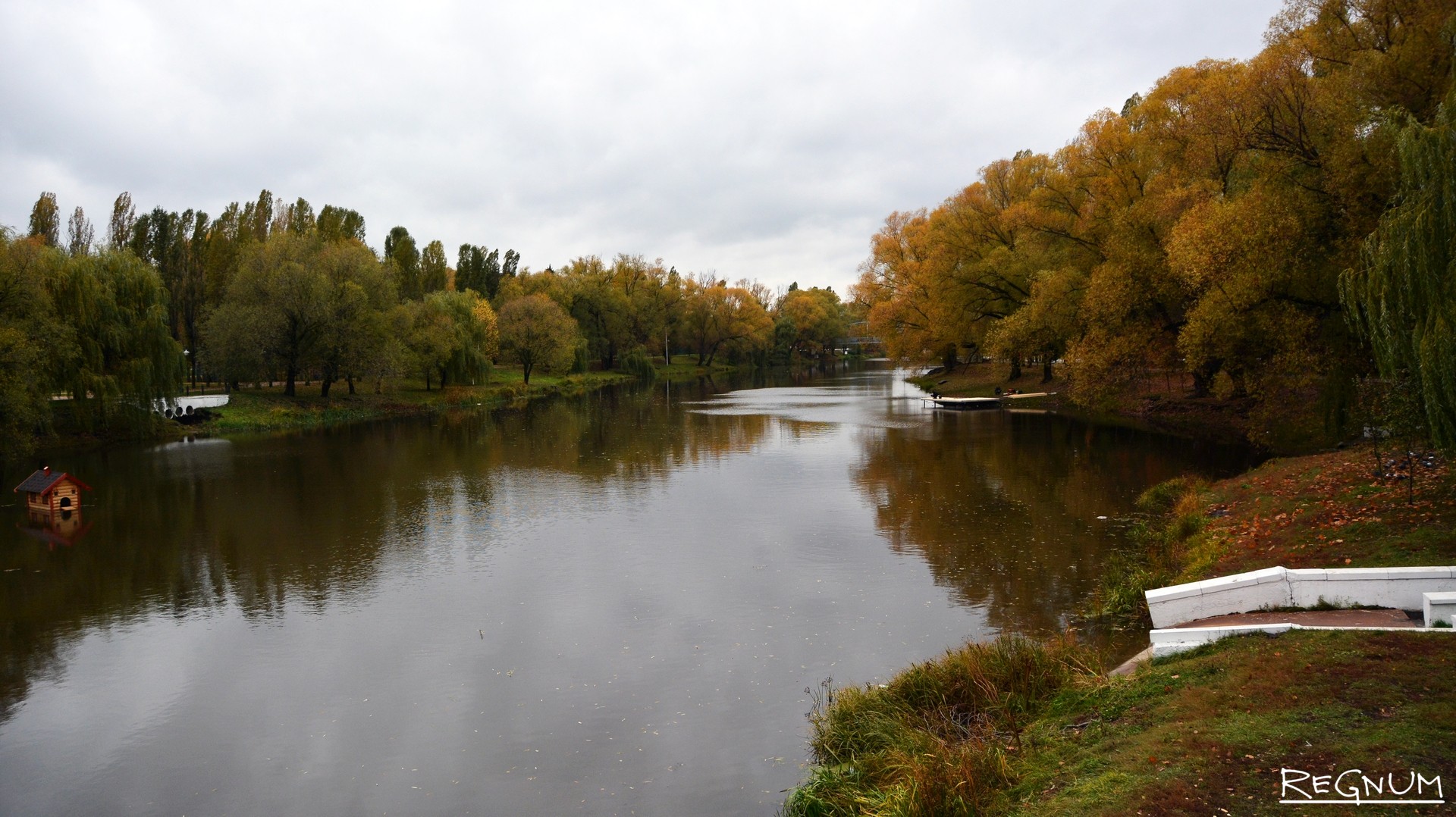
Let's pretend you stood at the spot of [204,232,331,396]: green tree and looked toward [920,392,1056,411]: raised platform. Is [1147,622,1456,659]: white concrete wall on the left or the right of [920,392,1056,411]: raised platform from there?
right

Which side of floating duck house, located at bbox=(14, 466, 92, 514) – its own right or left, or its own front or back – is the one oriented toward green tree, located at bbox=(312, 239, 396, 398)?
left

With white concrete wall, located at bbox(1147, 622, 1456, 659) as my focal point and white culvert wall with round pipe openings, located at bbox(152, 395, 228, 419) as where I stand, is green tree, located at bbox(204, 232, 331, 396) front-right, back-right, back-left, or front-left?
back-left

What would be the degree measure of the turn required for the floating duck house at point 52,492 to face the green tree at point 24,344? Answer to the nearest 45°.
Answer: approximately 135° to its left

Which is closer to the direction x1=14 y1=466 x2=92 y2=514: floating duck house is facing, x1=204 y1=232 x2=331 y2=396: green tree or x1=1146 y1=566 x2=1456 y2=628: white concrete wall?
the white concrete wall

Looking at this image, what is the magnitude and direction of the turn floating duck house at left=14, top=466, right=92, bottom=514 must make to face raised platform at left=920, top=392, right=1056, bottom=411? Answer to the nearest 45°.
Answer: approximately 45° to its left

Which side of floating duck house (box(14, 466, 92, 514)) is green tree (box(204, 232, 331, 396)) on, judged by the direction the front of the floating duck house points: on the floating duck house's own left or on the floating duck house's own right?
on the floating duck house's own left

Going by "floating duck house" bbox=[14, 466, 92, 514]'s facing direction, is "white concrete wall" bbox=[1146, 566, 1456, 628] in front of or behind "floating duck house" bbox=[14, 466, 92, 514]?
in front

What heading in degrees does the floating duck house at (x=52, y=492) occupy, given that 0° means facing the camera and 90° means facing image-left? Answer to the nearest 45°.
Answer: approximately 315°

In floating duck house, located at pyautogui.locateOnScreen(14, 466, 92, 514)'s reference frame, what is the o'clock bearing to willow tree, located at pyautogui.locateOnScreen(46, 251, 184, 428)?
The willow tree is roughly at 8 o'clock from the floating duck house.

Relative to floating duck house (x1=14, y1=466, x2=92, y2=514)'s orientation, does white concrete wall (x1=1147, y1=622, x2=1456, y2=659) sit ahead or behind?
ahead

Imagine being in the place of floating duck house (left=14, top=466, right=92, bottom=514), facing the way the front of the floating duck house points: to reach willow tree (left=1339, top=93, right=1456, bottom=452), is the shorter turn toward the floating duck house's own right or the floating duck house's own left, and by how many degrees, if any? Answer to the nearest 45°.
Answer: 0° — it already faces it
